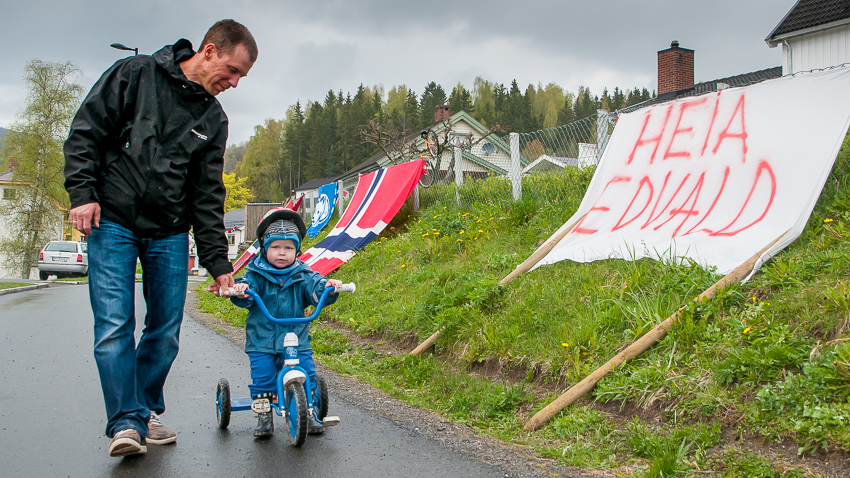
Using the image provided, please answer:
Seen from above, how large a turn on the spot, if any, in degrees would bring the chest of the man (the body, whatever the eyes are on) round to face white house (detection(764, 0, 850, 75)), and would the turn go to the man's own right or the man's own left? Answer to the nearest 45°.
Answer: approximately 90° to the man's own left

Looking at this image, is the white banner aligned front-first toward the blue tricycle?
yes

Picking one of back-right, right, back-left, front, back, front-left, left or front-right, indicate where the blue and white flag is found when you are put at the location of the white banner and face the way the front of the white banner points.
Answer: right

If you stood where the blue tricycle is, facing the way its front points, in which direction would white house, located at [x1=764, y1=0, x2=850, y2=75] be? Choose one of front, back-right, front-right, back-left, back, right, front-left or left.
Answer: back-left

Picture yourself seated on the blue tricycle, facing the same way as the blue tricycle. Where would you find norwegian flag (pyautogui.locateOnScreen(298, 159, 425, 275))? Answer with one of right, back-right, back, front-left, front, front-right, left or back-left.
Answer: back

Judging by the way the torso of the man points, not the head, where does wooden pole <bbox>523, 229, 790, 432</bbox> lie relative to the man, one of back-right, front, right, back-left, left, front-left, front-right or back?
front-left

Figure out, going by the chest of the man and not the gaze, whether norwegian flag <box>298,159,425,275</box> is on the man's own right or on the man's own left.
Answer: on the man's own left

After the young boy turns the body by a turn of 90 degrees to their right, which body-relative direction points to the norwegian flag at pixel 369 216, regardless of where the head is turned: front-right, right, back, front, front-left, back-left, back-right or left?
right

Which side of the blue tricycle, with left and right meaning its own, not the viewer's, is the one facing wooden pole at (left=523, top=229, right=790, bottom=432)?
left

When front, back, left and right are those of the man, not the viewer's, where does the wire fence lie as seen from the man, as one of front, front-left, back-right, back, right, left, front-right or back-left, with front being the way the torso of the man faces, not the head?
left

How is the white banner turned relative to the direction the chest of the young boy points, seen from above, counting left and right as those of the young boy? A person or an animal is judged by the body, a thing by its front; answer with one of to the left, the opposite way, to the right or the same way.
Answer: to the right

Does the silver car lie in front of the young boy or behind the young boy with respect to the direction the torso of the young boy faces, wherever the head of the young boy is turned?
behind

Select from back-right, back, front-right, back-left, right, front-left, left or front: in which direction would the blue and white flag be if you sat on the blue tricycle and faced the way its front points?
back
